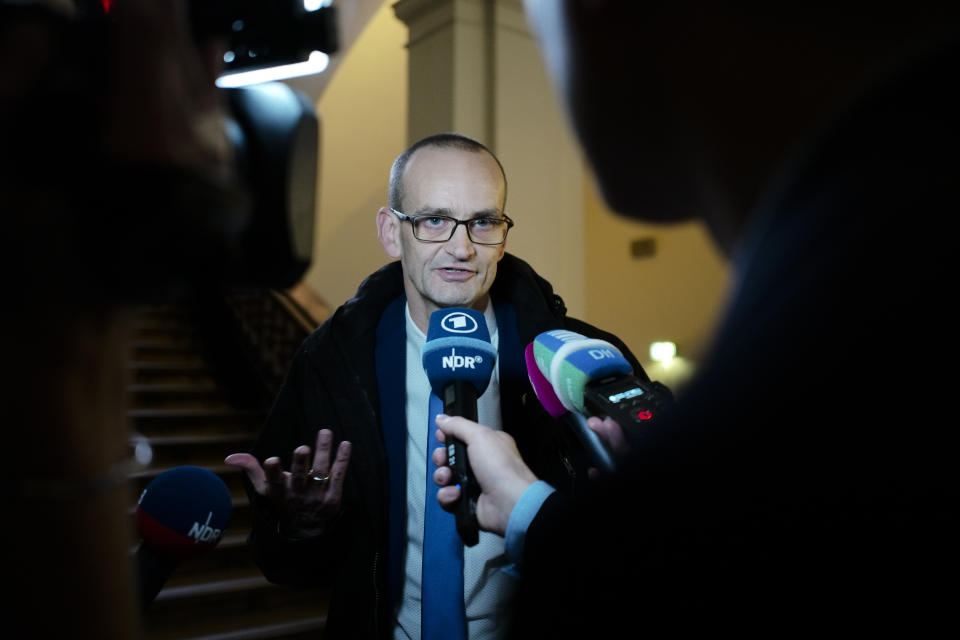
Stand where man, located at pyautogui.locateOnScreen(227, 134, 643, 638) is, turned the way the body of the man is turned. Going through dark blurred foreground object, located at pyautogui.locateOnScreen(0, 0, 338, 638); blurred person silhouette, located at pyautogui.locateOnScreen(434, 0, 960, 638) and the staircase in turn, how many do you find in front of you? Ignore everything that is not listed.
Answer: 2

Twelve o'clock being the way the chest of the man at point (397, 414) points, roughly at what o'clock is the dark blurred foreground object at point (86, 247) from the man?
The dark blurred foreground object is roughly at 12 o'clock from the man.

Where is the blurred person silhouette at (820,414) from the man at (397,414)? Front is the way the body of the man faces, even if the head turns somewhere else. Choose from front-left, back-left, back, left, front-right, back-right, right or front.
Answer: front

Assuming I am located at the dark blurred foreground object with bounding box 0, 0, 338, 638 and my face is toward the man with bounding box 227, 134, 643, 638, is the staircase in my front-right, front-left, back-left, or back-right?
front-left

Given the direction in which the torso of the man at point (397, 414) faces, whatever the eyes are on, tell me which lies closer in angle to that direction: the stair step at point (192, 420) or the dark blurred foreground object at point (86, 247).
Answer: the dark blurred foreground object

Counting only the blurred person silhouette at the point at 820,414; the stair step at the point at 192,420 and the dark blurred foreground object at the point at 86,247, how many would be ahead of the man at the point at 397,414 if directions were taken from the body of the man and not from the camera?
2

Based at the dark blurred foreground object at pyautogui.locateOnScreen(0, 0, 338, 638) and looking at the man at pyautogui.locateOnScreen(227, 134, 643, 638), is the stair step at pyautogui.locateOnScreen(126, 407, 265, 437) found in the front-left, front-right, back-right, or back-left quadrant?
front-left
